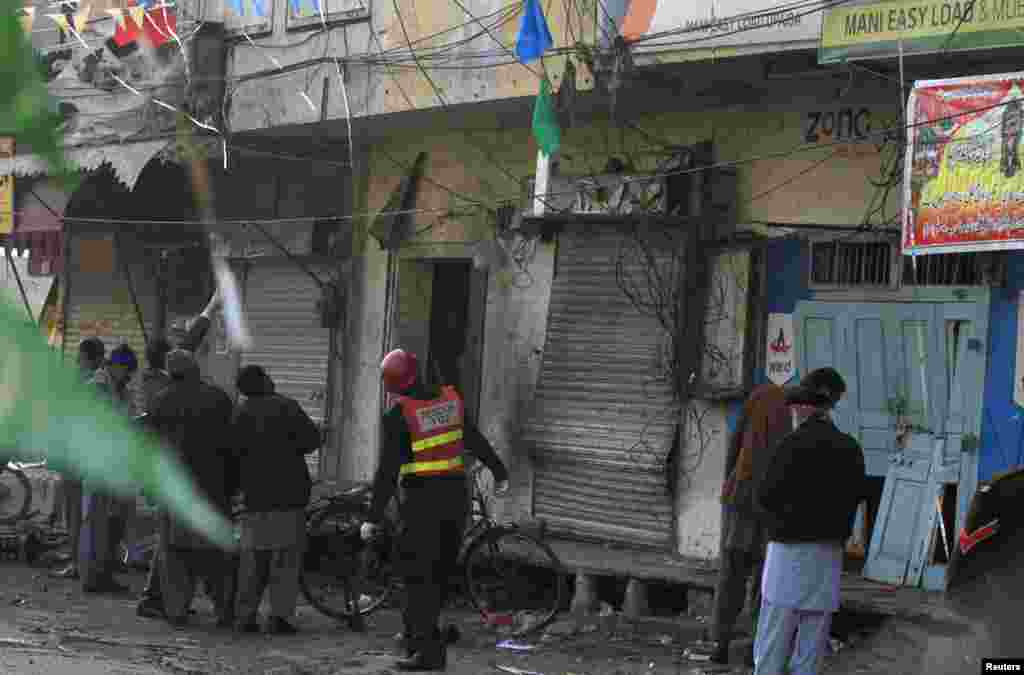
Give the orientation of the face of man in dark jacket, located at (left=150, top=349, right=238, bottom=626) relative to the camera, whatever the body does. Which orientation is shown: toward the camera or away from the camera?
away from the camera

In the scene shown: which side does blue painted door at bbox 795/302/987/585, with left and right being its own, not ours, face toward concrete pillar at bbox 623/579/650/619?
right

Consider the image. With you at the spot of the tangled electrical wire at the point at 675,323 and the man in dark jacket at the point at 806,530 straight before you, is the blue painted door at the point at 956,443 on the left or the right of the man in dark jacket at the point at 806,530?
left

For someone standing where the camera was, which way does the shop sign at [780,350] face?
facing the viewer

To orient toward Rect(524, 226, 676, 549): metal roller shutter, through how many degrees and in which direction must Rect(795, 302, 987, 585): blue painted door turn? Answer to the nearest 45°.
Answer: approximately 135° to its right

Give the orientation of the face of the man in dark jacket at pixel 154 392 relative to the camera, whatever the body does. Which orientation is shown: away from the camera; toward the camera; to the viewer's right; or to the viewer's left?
away from the camera

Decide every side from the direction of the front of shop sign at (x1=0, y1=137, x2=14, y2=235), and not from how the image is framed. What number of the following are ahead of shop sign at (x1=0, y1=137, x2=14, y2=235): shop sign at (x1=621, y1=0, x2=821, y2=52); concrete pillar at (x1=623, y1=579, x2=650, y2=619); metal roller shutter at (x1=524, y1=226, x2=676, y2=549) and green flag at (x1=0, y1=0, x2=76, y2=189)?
1

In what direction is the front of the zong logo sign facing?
toward the camera
